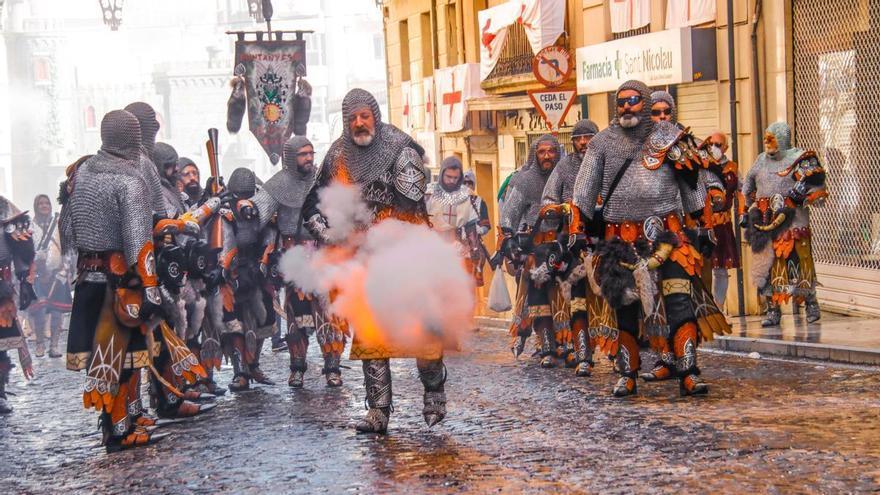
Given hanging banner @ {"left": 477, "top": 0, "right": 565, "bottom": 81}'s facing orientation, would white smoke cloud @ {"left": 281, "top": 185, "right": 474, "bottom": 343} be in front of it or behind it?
in front

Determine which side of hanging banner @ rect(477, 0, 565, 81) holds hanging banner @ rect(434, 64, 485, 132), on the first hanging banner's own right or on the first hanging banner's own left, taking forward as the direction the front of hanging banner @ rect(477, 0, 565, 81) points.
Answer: on the first hanging banner's own right

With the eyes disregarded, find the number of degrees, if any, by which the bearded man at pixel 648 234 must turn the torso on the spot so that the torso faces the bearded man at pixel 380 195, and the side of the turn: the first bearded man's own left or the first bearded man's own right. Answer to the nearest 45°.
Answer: approximately 45° to the first bearded man's own right

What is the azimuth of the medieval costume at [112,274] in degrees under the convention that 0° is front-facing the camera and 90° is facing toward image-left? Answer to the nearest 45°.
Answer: approximately 225°

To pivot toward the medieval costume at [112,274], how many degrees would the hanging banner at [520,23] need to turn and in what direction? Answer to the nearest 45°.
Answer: approximately 45° to its left

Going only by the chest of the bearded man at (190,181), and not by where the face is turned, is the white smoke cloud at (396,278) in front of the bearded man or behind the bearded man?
in front

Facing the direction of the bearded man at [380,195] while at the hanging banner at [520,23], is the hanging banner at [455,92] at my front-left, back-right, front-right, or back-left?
back-right

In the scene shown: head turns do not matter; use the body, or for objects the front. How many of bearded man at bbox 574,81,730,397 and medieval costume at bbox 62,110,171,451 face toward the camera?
1

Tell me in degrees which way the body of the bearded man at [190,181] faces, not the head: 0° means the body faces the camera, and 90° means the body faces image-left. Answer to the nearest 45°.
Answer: approximately 315°

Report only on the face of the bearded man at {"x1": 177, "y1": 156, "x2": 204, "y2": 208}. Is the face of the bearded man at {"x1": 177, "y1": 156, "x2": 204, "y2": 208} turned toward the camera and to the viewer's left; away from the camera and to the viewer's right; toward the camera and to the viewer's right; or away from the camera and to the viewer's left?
toward the camera and to the viewer's right
